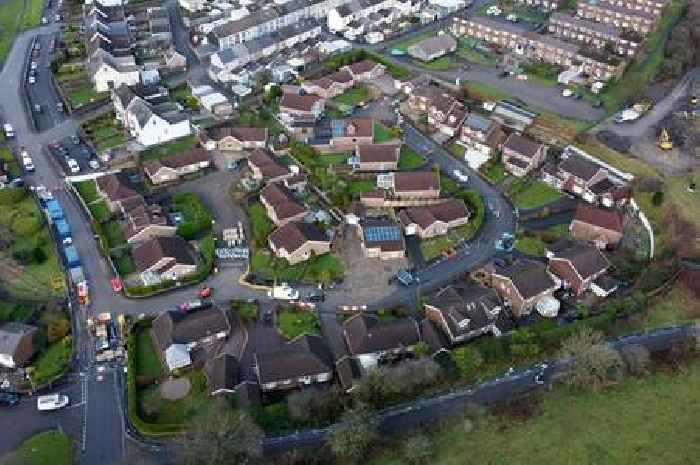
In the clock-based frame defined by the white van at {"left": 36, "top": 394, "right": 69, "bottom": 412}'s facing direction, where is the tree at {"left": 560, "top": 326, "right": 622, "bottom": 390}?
The tree is roughly at 1 o'clock from the white van.

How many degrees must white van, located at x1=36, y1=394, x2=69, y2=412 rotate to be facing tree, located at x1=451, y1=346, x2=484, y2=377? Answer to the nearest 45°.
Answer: approximately 45° to its right

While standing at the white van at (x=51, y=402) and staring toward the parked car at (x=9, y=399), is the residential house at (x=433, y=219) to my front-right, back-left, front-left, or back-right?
back-right

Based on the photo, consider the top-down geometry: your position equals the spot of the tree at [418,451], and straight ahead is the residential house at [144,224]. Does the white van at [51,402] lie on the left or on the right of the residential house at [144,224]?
left

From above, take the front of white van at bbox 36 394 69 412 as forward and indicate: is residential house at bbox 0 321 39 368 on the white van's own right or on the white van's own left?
on the white van's own left

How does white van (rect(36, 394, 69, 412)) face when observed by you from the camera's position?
facing to the right of the viewer

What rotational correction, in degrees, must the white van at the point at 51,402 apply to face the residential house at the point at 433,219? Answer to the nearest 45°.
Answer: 0° — it already faces it

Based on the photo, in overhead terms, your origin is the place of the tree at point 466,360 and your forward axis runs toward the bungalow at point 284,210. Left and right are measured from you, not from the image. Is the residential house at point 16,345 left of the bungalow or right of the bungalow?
left

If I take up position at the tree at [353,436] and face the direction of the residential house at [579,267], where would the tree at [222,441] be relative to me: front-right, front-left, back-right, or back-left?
back-left
